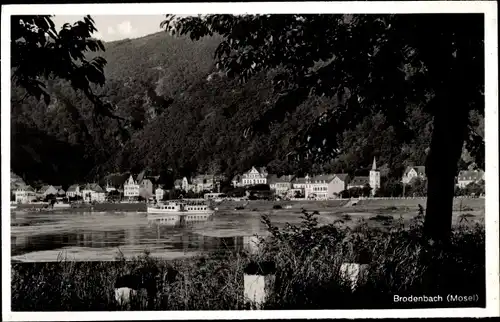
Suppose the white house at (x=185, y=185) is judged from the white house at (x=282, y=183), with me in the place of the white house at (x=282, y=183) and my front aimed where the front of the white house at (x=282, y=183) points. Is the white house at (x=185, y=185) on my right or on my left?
on my right

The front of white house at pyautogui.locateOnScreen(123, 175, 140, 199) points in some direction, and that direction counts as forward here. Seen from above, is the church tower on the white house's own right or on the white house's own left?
on the white house's own left

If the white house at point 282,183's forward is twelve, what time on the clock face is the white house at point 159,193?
the white house at point 159,193 is roughly at 3 o'clock from the white house at point 282,183.

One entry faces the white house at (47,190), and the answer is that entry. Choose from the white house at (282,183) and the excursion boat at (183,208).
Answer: the excursion boat

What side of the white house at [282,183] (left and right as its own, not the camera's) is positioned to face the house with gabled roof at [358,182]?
left

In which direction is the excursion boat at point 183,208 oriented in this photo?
to the viewer's left

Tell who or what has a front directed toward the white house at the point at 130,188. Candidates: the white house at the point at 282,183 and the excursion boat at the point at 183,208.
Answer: the excursion boat

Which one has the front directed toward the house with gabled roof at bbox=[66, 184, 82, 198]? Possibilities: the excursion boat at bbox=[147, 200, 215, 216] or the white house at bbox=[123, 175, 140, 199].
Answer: the excursion boat

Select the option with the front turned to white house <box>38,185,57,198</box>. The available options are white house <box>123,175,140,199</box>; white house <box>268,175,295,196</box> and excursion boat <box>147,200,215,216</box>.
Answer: the excursion boat

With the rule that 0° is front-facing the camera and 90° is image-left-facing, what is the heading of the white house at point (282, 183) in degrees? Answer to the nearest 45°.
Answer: approximately 0°
